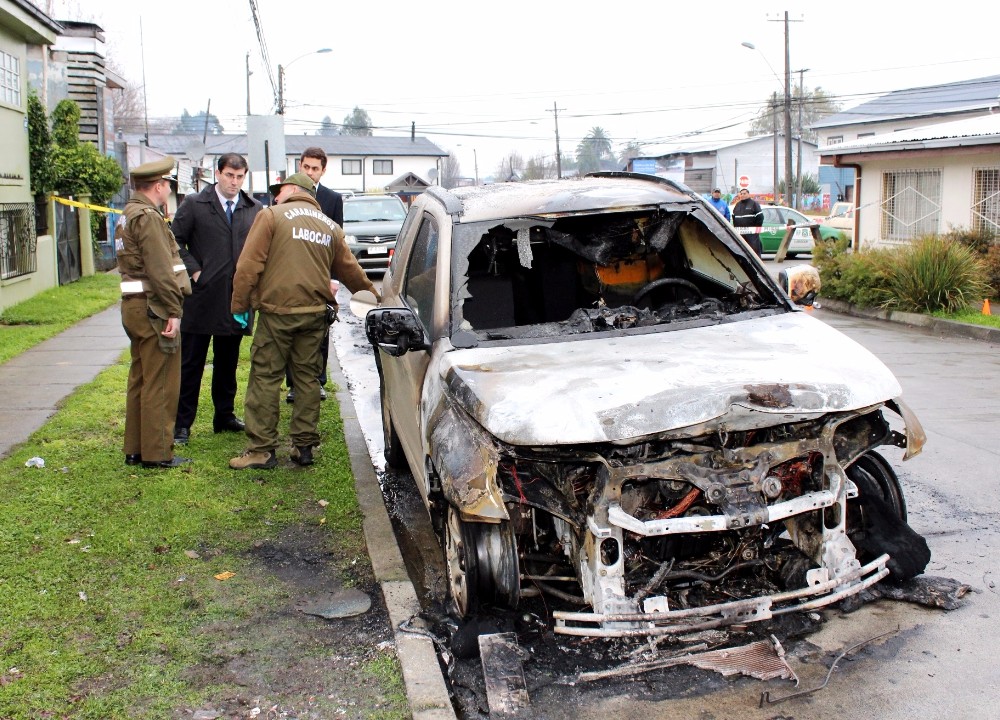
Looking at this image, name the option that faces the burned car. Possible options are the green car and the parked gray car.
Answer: the parked gray car

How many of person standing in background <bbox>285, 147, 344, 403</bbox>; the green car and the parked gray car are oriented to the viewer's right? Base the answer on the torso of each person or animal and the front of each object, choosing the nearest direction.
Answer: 1

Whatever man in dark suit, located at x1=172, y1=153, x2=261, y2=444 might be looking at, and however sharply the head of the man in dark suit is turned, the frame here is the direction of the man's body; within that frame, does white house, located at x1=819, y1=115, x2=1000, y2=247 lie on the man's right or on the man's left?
on the man's left

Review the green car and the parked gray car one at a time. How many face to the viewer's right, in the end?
1

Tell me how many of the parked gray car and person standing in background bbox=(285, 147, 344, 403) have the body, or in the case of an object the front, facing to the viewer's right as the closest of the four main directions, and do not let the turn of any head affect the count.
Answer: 0

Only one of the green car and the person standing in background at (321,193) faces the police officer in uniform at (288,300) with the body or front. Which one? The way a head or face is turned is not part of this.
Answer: the person standing in background

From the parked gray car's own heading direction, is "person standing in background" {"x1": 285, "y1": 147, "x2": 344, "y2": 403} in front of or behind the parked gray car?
in front

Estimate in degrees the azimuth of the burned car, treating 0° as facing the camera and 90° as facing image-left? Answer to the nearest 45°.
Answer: approximately 315°

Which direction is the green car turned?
to the viewer's right

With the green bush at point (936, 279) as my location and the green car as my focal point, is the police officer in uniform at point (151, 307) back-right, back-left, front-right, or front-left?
back-left
